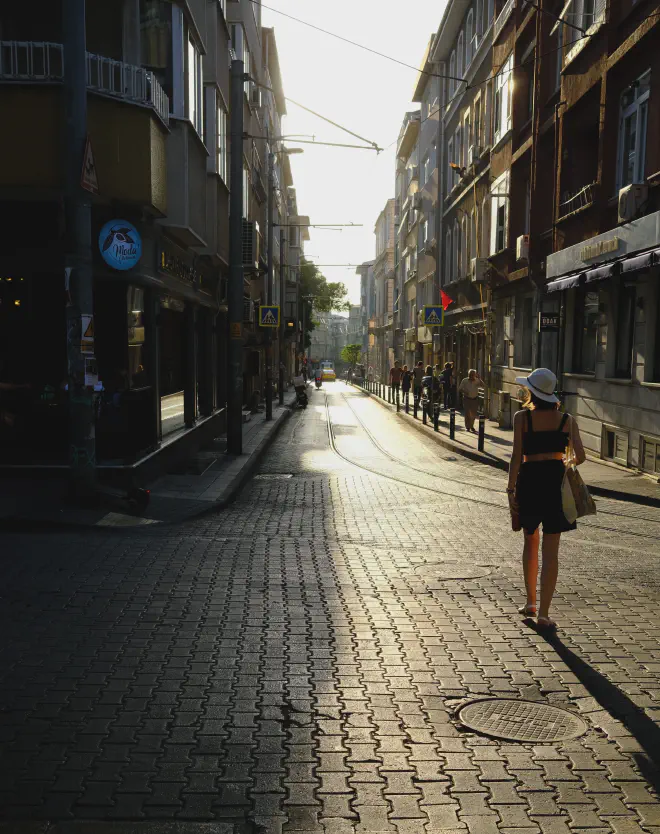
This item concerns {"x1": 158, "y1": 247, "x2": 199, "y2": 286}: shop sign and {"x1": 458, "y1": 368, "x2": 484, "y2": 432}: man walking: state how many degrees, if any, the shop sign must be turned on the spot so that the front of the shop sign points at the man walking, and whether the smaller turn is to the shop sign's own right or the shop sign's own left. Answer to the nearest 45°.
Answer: approximately 90° to the shop sign's own left

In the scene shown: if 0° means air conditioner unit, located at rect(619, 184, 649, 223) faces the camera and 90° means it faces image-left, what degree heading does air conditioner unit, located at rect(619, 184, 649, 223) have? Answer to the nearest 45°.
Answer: approximately 45°

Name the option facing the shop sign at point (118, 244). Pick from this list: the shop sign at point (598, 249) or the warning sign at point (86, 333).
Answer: the shop sign at point (598, 249)

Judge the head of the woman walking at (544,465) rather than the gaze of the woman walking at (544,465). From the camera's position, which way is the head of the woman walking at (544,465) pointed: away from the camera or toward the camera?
away from the camera

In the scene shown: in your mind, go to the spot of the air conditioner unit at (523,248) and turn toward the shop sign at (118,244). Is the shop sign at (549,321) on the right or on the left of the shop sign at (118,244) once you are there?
left

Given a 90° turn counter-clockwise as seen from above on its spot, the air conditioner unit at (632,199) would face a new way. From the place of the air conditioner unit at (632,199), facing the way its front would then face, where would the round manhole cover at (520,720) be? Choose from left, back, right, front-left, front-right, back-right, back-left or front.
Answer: front-right

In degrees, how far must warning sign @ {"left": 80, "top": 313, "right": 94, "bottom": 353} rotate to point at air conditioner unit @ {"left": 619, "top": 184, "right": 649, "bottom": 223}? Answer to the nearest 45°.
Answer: approximately 90° to its left

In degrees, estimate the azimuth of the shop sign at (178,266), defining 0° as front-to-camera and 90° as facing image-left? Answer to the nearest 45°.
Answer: approximately 315°

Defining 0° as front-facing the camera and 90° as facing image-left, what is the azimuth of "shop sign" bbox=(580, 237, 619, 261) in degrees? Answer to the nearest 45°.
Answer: approximately 45°

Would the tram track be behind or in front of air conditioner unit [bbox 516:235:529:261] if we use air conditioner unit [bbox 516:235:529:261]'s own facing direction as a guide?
in front

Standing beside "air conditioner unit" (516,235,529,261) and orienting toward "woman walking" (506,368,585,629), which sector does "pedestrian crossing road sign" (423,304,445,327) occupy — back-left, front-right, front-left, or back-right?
back-right
